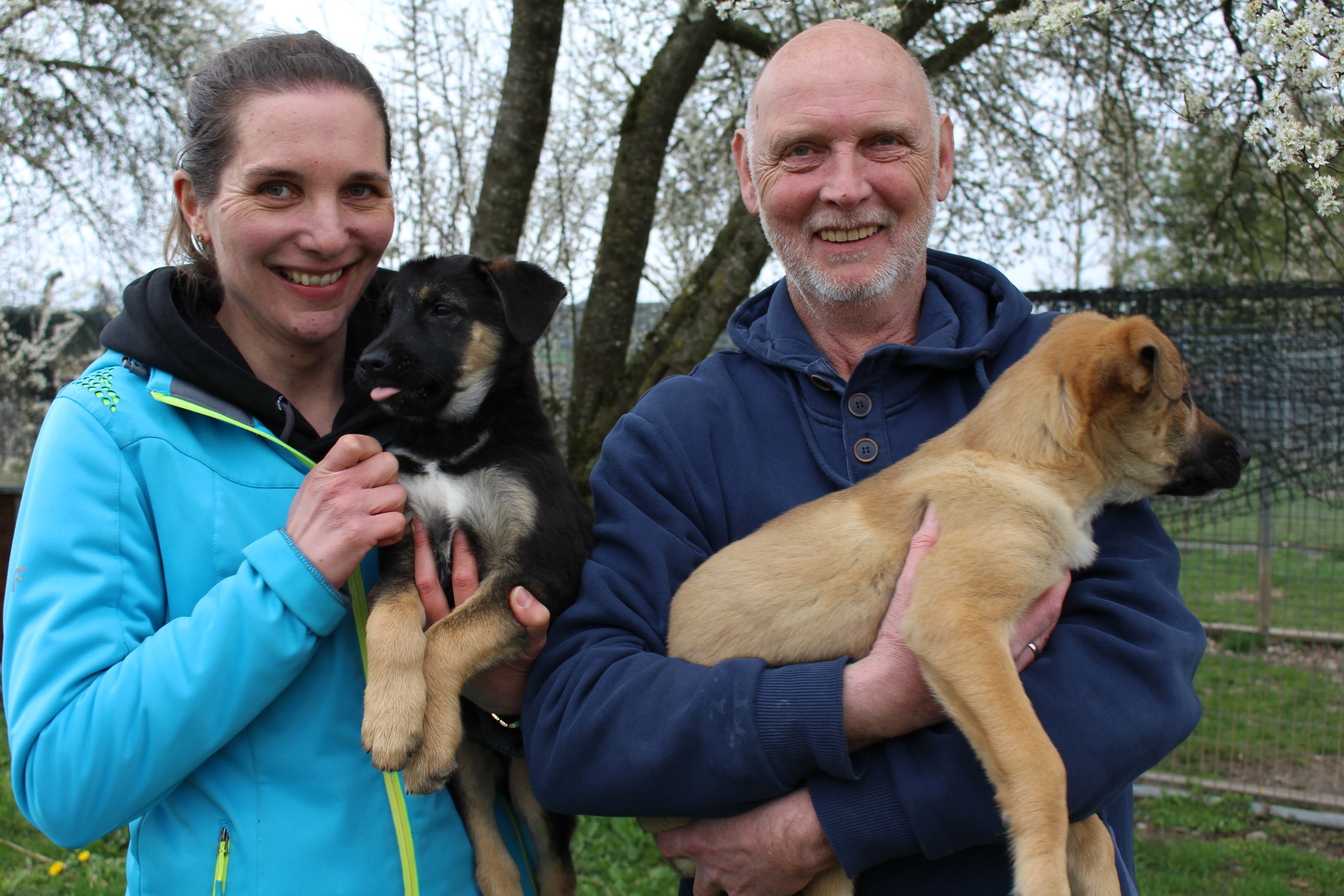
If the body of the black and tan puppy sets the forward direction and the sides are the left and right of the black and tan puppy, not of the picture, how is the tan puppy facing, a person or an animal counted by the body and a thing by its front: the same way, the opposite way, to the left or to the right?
to the left

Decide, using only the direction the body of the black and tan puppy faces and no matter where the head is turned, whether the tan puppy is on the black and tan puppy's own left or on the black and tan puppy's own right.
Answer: on the black and tan puppy's own left

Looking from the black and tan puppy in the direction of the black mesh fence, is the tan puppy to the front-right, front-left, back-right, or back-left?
front-right

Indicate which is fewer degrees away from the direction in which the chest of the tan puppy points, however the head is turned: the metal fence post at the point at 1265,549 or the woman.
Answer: the metal fence post

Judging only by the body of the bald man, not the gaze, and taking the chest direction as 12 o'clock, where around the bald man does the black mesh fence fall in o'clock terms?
The black mesh fence is roughly at 7 o'clock from the bald man.

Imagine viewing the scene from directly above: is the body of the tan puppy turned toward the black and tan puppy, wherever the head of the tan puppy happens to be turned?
no

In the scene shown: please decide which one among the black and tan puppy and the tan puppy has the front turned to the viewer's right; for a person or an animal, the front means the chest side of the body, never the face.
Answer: the tan puppy

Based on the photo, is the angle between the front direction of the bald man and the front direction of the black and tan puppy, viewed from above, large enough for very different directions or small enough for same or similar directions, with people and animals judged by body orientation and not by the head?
same or similar directions

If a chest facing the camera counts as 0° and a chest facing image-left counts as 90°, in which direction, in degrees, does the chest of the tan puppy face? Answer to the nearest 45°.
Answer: approximately 270°

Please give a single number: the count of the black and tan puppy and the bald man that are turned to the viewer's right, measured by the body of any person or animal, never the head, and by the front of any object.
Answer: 0

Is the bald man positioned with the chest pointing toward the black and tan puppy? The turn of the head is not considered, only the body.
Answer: no

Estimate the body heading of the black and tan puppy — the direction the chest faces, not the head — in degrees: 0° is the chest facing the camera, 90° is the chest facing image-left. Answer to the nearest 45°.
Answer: approximately 45°

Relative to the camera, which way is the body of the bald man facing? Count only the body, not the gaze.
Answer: toward the camera

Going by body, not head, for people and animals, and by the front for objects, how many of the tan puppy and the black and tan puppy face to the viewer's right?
1

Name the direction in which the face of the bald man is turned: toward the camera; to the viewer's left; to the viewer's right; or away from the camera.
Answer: toward the camera
